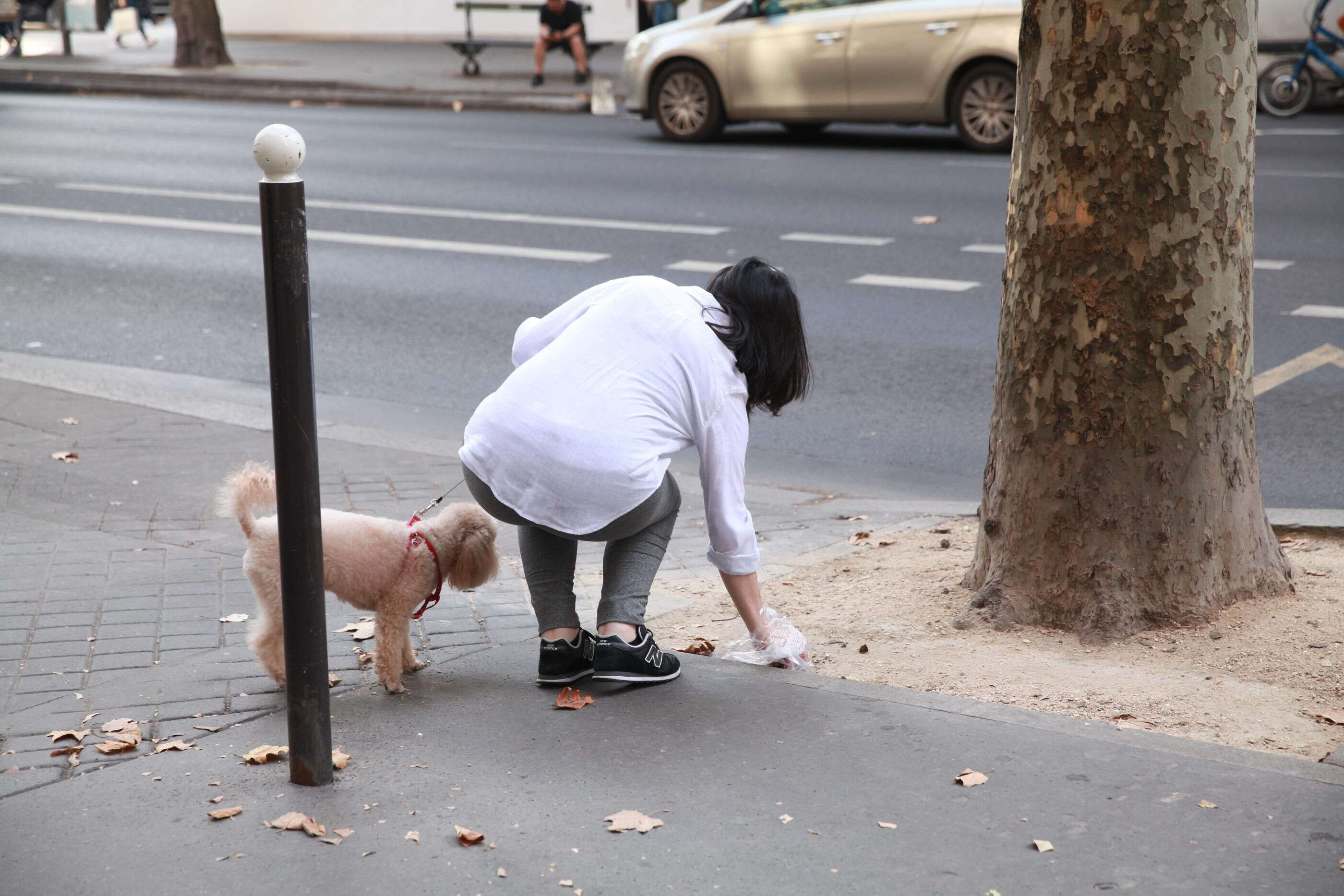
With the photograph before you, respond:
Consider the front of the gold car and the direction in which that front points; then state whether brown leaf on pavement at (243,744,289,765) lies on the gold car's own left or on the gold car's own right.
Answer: on the gold car's own left

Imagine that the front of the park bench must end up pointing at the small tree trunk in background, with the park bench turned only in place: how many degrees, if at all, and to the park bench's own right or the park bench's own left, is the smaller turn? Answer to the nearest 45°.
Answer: approximately 135° to the park bench's own right

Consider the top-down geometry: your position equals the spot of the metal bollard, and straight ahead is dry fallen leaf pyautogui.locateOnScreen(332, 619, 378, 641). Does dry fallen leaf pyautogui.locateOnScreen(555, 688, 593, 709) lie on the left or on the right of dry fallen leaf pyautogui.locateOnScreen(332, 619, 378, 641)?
right

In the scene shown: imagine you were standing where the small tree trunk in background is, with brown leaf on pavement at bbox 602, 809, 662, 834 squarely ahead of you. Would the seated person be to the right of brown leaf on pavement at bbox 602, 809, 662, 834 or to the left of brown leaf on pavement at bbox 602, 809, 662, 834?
left

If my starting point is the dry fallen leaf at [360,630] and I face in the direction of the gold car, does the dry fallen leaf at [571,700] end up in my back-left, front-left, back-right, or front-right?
back-right

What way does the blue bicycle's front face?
to the viewer's left

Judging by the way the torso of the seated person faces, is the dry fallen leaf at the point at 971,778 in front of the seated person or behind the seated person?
in front

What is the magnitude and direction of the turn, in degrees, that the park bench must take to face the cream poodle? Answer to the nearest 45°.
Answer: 0° — it already faces it

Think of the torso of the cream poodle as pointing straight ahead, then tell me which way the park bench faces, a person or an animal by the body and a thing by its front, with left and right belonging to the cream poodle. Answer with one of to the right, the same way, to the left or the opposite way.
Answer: to the right

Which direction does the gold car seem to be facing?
to the viewer's left

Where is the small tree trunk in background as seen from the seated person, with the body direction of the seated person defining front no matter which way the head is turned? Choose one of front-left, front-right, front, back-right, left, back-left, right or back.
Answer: back-right

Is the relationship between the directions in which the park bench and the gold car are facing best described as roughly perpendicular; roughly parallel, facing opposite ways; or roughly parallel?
roughly perpendicular
